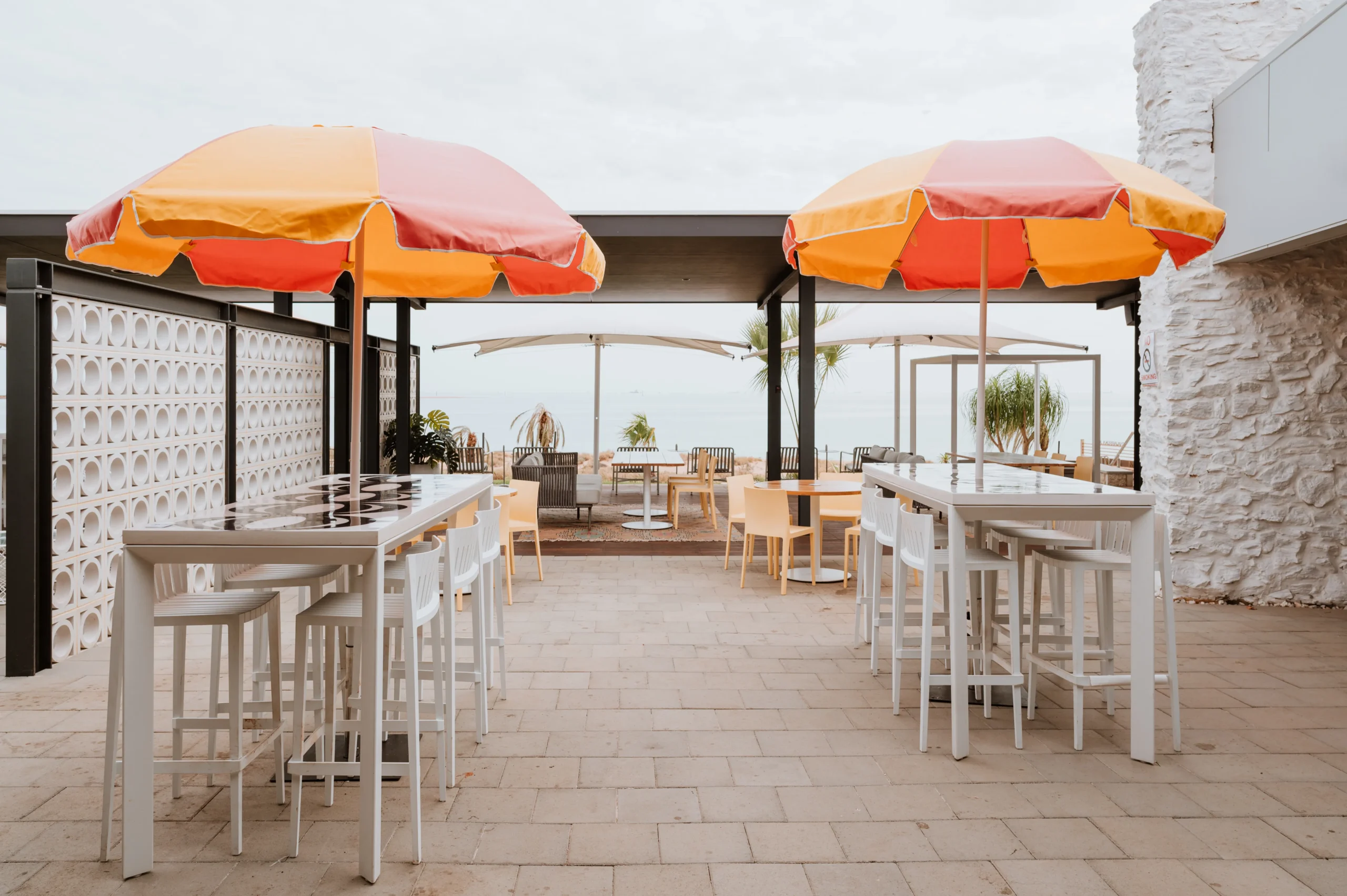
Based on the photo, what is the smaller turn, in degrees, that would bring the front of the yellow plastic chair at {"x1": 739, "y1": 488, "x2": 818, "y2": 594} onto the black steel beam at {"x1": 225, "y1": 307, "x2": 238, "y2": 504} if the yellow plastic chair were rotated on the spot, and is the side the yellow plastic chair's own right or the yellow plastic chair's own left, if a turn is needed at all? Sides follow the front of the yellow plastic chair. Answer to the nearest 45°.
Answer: approximately 135° to the yellow plastic chair's own left

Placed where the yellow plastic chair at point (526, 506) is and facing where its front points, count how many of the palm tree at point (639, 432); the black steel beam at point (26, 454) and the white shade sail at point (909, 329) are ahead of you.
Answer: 1

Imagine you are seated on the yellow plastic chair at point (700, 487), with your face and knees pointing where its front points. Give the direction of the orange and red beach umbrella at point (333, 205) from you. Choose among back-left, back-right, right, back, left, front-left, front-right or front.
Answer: left

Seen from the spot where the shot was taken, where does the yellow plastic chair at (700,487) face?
facing to the left of the viewer

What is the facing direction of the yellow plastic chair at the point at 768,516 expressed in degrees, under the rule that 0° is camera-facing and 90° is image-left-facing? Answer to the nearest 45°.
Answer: approximately 225°

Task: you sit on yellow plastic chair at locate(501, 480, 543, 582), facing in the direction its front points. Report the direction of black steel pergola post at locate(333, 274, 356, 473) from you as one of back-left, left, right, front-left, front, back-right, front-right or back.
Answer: right

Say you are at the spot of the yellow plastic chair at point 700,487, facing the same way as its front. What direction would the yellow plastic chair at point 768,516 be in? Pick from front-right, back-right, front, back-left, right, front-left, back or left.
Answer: left

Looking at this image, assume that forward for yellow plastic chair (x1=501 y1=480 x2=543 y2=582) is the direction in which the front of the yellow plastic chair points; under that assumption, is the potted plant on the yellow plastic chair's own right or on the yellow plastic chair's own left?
on the yellow plastic chair's own right

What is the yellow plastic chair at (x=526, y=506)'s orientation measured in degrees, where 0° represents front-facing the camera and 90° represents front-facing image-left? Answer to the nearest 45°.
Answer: approximately 45°

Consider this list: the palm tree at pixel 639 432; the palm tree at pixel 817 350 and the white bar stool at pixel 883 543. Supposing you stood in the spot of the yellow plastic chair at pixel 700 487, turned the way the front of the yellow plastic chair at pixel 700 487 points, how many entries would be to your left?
1

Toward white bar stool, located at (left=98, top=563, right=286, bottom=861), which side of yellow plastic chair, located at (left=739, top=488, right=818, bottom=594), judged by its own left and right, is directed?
back

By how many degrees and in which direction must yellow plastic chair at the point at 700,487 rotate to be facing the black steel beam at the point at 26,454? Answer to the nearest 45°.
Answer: approximately 45° to its left

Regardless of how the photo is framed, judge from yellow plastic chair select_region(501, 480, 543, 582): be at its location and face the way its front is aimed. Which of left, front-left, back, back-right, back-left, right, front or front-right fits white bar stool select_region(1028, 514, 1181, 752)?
left
